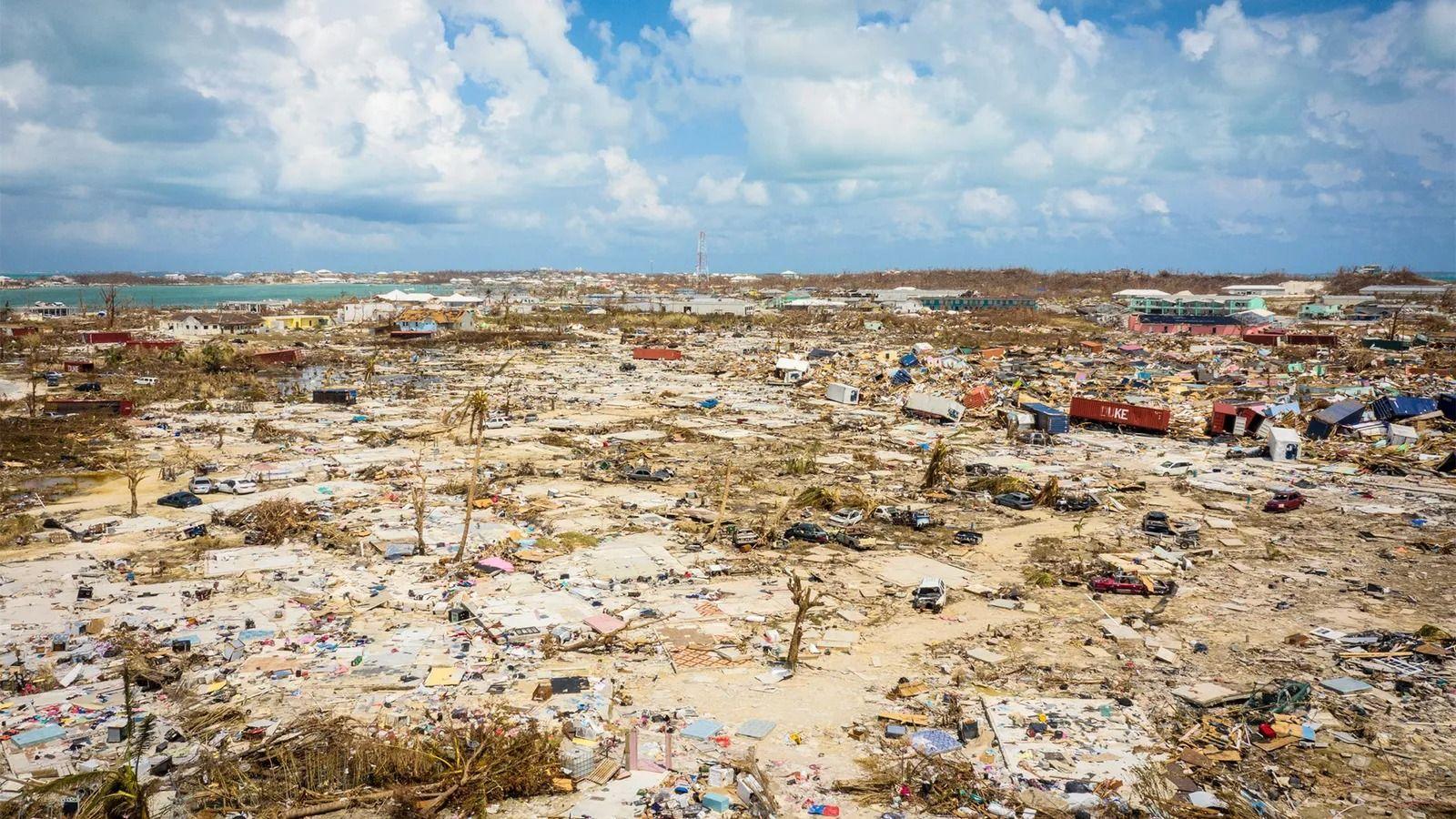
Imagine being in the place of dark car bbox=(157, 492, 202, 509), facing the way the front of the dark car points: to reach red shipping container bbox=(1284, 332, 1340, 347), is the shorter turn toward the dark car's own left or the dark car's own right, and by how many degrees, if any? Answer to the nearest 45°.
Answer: approximately 180°

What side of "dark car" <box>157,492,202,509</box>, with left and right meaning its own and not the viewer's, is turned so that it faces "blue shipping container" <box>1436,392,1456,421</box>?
back

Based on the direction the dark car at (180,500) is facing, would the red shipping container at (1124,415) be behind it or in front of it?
behind

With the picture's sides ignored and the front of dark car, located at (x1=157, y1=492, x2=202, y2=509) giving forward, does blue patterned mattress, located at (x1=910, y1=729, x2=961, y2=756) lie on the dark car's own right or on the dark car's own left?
on the dark car's own left

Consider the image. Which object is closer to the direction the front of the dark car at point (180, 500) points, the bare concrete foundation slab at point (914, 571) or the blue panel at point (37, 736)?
the blue panel

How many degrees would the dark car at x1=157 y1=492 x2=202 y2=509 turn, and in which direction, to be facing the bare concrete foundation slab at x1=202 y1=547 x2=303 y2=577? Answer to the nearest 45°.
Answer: approximately 90° to its left

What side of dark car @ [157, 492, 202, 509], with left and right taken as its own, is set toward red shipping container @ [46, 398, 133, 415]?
right

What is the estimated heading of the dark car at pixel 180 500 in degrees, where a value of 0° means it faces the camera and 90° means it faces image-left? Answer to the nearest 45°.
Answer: approximately 90°

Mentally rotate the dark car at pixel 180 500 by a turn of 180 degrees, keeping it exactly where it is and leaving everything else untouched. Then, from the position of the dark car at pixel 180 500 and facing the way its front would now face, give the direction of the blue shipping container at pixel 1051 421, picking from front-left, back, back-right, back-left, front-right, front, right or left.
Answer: front

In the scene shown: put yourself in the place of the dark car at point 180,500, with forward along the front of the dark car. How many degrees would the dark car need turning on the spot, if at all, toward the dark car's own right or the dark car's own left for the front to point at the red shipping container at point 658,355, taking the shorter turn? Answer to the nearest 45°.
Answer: approximately 135° to the dark car's own right

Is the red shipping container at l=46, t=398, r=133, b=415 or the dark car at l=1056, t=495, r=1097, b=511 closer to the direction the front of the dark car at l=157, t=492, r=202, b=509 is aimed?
the red shipping container
